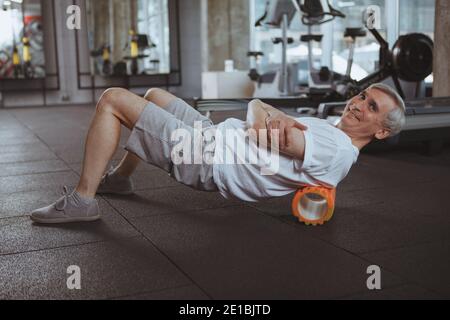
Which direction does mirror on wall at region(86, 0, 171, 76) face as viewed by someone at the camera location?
facing the viewer

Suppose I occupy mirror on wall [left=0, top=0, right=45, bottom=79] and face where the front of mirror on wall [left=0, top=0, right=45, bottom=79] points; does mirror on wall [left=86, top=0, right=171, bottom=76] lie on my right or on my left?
on my left

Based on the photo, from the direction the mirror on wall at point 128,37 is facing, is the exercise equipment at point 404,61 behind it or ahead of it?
ahead

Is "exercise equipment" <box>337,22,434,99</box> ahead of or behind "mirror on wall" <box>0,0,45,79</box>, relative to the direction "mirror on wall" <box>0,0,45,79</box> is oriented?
ahead

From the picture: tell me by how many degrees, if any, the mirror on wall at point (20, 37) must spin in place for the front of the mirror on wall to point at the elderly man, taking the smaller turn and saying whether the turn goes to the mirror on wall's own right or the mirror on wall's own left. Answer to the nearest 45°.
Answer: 0° — it already faces them

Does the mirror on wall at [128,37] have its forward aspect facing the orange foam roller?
yes

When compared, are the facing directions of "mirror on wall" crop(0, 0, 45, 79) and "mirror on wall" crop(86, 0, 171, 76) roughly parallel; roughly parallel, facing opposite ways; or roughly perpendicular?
roughly parallel

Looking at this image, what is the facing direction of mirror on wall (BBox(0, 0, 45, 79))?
toward the camera

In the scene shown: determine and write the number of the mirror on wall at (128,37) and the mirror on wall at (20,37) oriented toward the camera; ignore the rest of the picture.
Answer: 2

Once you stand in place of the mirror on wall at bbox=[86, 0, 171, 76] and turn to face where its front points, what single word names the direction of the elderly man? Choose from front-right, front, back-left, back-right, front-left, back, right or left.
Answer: front

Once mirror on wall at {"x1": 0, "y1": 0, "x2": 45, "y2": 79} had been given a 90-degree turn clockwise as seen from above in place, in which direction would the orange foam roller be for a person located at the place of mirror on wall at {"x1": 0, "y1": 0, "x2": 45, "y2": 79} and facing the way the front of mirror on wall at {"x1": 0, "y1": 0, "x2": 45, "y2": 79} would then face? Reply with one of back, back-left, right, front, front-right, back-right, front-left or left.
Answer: left

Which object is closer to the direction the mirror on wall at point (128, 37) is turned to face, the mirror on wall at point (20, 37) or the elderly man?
the elderly man

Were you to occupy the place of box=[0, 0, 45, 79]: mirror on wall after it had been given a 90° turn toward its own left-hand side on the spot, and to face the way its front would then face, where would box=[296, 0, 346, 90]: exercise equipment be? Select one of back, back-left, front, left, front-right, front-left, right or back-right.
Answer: front-right
